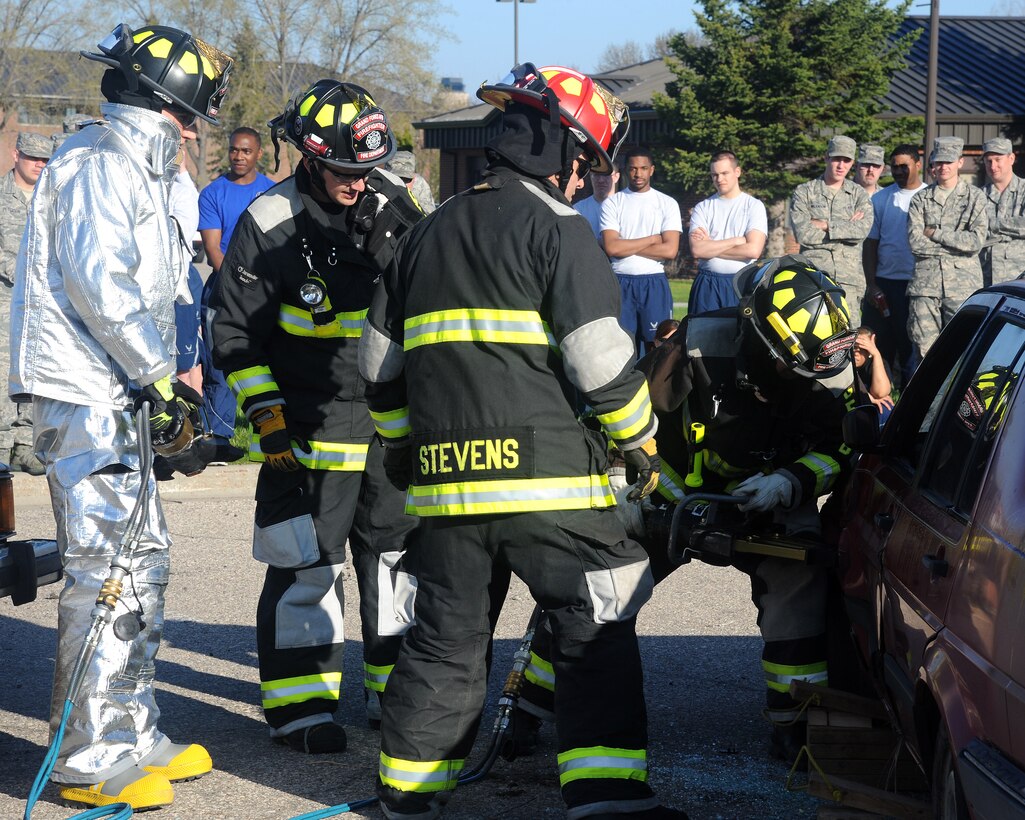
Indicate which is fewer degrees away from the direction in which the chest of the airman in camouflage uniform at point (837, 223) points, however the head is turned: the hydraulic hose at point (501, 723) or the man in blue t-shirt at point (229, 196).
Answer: the hydraulic hose

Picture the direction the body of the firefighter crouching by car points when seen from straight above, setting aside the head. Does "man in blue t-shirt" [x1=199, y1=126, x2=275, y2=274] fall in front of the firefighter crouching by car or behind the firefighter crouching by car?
behind

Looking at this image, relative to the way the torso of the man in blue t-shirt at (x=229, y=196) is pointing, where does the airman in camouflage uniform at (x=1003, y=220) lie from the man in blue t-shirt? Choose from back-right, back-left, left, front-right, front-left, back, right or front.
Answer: left

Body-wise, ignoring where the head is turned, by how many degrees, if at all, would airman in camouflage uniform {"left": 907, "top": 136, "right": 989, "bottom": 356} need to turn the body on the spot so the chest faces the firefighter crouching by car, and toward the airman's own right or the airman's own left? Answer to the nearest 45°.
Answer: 0° — they already face them

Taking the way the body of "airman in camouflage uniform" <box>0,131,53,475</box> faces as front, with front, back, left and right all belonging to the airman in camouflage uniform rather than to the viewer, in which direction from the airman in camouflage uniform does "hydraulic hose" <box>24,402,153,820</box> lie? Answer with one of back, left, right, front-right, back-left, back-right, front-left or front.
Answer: front-right

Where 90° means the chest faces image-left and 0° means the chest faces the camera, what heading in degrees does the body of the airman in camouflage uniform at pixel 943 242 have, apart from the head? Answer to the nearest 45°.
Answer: approximately 0°

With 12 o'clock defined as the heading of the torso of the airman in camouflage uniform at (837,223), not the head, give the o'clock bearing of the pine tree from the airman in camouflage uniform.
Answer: The pine tree is roughly at 6 o'clock from the airman in camouflage uniform.

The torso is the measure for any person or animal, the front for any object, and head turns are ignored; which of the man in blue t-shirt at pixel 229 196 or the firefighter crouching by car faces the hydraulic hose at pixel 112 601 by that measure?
the man in blue t-shirt
